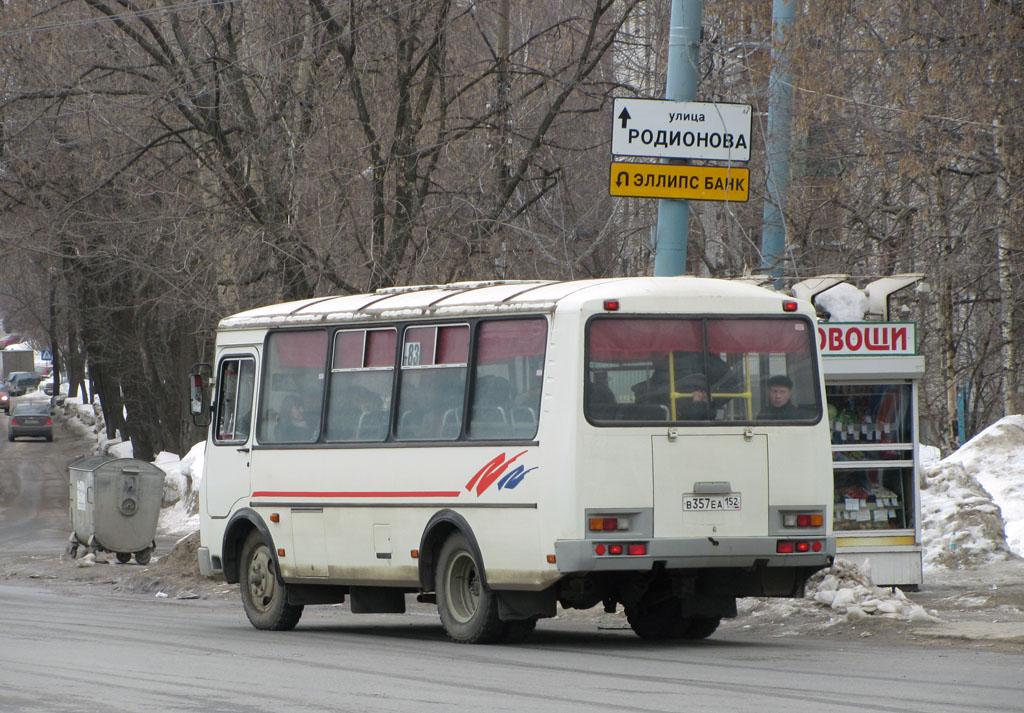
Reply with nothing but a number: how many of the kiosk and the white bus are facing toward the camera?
1

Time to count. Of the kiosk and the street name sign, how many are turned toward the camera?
2

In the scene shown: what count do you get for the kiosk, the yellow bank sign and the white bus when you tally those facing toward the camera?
2

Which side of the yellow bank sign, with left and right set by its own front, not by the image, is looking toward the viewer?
front

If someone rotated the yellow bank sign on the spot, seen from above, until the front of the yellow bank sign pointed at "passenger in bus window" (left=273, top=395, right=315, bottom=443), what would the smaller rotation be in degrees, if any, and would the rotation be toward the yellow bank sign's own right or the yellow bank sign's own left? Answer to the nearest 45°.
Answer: approximately 90° to the yellow bank sign's own right

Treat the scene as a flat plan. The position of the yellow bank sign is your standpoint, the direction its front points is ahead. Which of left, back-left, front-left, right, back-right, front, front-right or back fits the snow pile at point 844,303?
back-left

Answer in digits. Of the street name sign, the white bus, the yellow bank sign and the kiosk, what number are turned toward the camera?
3

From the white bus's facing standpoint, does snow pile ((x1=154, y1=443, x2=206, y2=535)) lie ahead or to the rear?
ahead

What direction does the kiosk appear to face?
toward the camera

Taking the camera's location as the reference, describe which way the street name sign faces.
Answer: facing the viewer
